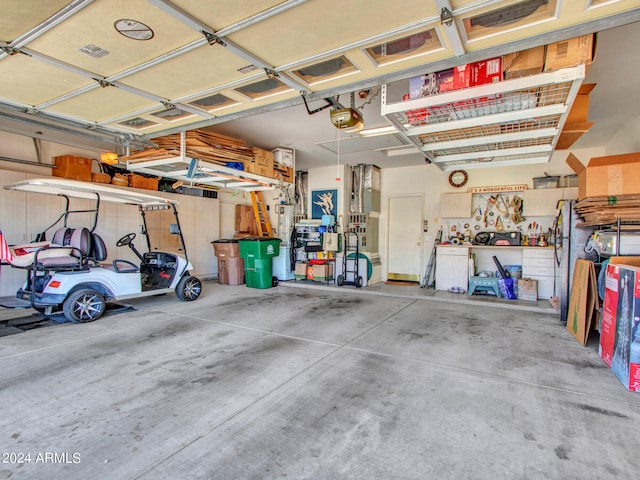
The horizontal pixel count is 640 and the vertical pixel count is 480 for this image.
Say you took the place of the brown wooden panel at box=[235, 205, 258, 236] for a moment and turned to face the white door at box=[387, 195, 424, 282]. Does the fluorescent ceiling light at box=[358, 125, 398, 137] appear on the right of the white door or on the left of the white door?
right

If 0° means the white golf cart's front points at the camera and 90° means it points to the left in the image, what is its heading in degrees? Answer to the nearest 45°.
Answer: approximately 225°

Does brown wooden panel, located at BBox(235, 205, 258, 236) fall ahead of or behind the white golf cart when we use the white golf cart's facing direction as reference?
ahead

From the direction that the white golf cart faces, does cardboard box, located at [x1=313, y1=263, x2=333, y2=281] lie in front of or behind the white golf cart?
in front

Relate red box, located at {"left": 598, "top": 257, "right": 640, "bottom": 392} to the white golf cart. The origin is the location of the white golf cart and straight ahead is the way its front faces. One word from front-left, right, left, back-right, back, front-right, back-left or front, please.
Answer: right
